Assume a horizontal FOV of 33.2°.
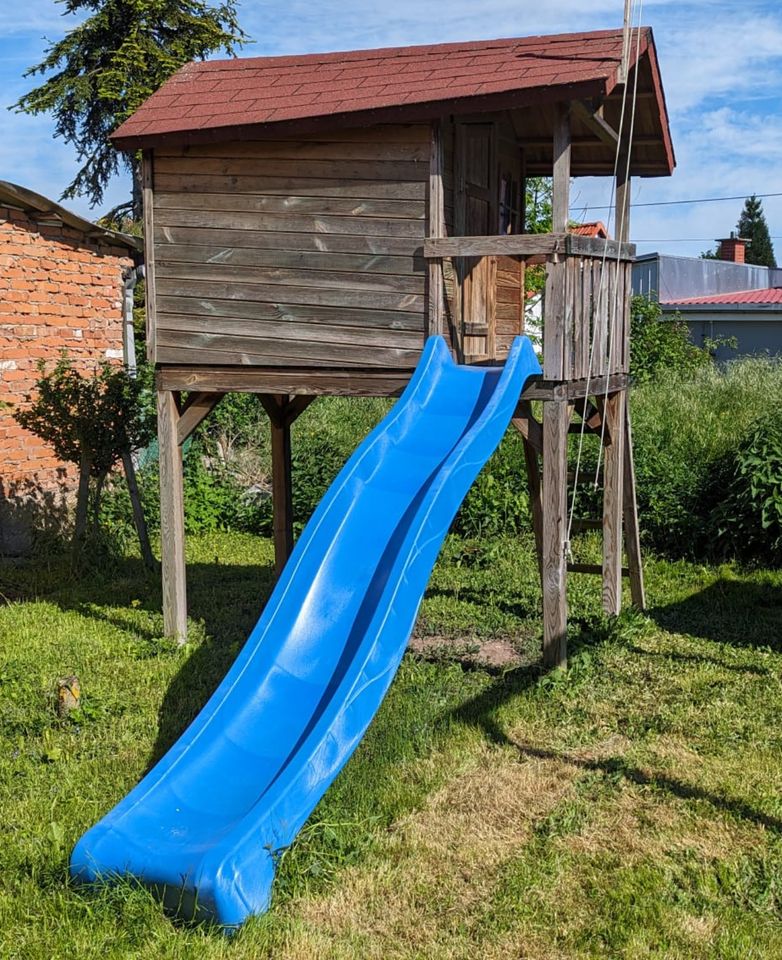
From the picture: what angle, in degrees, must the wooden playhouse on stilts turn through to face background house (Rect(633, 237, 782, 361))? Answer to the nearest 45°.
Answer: approximately 90° to its left

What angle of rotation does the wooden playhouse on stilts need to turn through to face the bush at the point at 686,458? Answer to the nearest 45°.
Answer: approximately 45° to its left

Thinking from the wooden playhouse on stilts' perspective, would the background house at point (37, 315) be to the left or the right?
on its left

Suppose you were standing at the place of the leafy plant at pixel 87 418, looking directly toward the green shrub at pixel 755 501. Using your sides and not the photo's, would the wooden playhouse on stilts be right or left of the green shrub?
right

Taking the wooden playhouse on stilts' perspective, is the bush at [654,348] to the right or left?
on its left

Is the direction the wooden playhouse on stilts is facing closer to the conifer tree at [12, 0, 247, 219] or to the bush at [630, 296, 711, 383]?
the bush

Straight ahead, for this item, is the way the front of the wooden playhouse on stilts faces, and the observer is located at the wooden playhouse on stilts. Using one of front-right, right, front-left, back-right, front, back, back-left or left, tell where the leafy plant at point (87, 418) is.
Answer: back-left

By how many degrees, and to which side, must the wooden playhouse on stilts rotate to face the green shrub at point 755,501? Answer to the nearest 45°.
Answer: approximately 45° to its left

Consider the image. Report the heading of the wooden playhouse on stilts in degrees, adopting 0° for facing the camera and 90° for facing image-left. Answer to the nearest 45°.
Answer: approximately 270°
